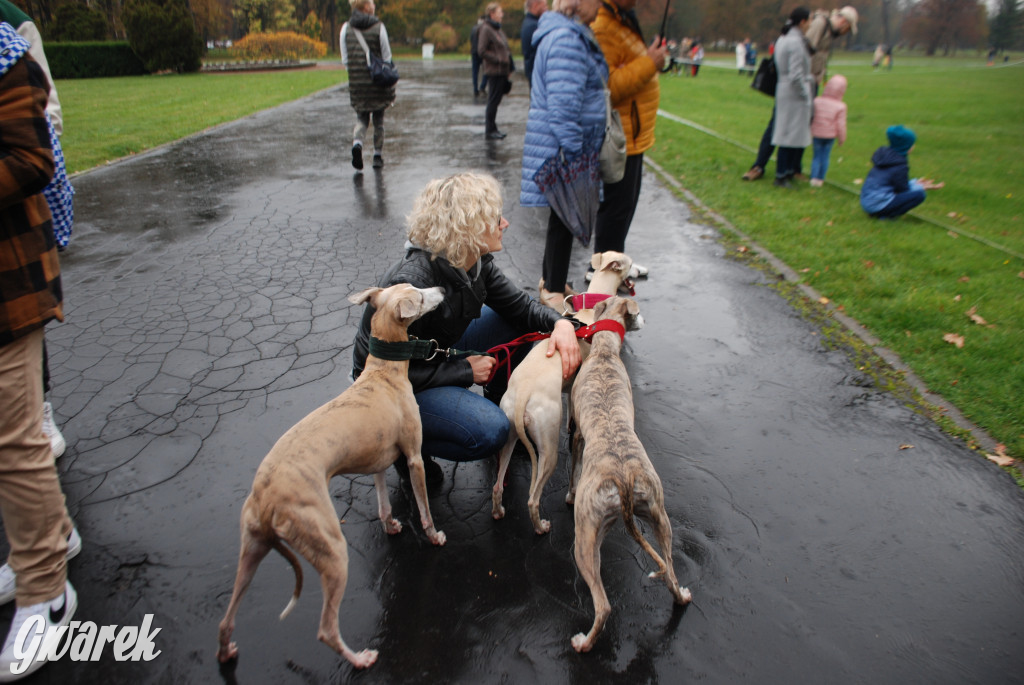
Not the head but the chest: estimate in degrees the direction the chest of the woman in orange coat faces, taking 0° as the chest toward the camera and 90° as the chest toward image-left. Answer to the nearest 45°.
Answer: approximately 270°

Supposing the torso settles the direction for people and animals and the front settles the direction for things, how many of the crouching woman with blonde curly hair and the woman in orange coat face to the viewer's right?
2

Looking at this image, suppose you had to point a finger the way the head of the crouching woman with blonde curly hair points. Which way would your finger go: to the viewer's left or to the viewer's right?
to the viewer's right

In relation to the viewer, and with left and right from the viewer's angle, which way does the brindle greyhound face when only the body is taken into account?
facing away from the viewer

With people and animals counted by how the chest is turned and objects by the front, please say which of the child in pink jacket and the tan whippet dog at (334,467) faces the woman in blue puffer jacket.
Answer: the tan whippet dog

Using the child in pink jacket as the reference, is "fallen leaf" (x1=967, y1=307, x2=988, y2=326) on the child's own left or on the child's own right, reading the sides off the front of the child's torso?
on the child's own right

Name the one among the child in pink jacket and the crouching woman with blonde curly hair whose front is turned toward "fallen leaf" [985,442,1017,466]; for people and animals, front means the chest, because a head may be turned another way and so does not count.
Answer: the crouching woman with blonde curly hair

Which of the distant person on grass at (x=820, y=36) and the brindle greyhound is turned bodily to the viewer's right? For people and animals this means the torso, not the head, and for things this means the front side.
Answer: the distant person on grass

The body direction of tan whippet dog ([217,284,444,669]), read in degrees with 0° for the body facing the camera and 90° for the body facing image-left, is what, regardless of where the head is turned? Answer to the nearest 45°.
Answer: approximately 225°
